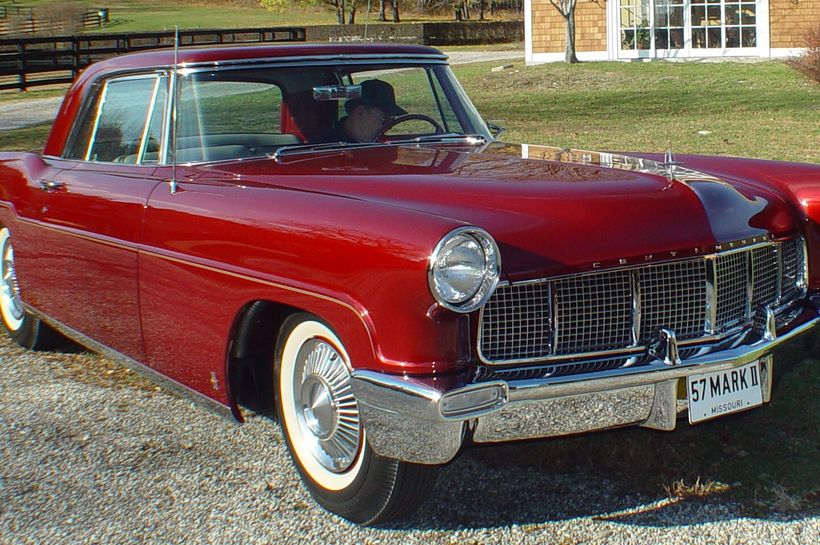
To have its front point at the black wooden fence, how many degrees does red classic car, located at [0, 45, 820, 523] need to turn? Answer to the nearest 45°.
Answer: approximately 135° to its left

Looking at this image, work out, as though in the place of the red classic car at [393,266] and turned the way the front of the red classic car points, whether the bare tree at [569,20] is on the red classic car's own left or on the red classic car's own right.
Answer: on the red classic car's own left

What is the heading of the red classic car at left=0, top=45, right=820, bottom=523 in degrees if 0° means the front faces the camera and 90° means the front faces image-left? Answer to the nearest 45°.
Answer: approximately 315°

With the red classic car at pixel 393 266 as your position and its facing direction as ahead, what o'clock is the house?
The house is roughly at 8 o'clock from the red classic car.
